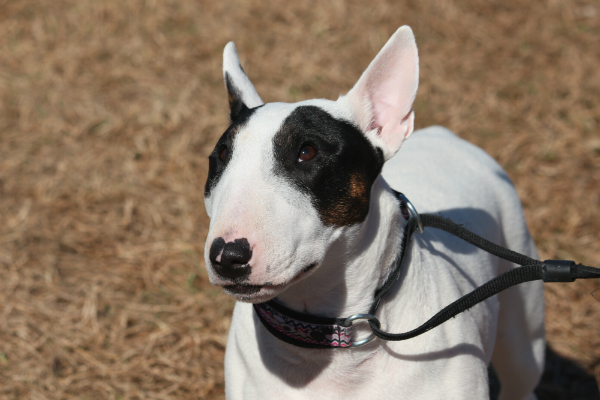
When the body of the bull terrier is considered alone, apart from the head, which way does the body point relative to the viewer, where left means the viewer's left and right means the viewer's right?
facing the viewer and to the left of the viewer
